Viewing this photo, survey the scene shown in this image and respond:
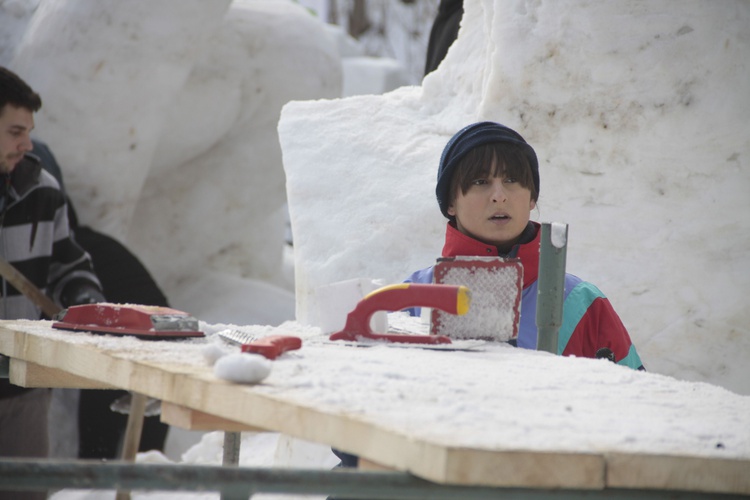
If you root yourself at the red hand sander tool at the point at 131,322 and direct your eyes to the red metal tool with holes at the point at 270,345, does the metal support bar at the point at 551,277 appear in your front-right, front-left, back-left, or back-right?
front-left

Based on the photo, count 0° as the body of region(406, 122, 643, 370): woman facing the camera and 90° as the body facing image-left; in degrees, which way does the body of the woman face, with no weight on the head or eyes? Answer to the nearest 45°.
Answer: approximately 0°

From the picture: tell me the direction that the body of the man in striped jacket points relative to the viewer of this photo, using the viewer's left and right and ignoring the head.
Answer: facing the viewer and to the right of the viewer

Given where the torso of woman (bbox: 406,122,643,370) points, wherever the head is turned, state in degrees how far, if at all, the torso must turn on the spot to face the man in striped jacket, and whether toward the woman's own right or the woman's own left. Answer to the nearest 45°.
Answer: approximately 135° to the woman's own right

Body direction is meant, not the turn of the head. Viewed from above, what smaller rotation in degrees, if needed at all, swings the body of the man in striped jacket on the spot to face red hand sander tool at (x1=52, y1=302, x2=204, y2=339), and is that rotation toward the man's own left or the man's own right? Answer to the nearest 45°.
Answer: approximately 45° to the man's own right

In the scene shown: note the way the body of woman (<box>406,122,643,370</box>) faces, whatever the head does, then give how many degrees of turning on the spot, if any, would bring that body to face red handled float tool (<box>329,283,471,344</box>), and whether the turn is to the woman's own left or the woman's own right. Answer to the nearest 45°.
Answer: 0° — they already face it

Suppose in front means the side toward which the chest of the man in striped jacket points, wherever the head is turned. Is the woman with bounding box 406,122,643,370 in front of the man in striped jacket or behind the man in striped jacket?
in front

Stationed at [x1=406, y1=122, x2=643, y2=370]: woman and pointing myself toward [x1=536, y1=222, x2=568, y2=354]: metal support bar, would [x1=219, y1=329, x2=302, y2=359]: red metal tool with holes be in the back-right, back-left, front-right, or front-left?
front-right

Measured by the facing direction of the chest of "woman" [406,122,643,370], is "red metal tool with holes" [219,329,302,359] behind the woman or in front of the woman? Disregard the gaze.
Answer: in front

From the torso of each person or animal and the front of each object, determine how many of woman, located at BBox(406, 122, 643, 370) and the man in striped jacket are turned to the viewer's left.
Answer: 0

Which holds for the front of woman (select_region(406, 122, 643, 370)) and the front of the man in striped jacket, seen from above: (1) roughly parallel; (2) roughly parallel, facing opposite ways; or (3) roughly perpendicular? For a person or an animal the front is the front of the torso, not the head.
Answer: roughly perpendicular

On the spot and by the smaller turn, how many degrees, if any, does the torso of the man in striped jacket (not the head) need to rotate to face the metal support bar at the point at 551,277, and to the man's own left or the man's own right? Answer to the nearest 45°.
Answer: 0° — they already face it
